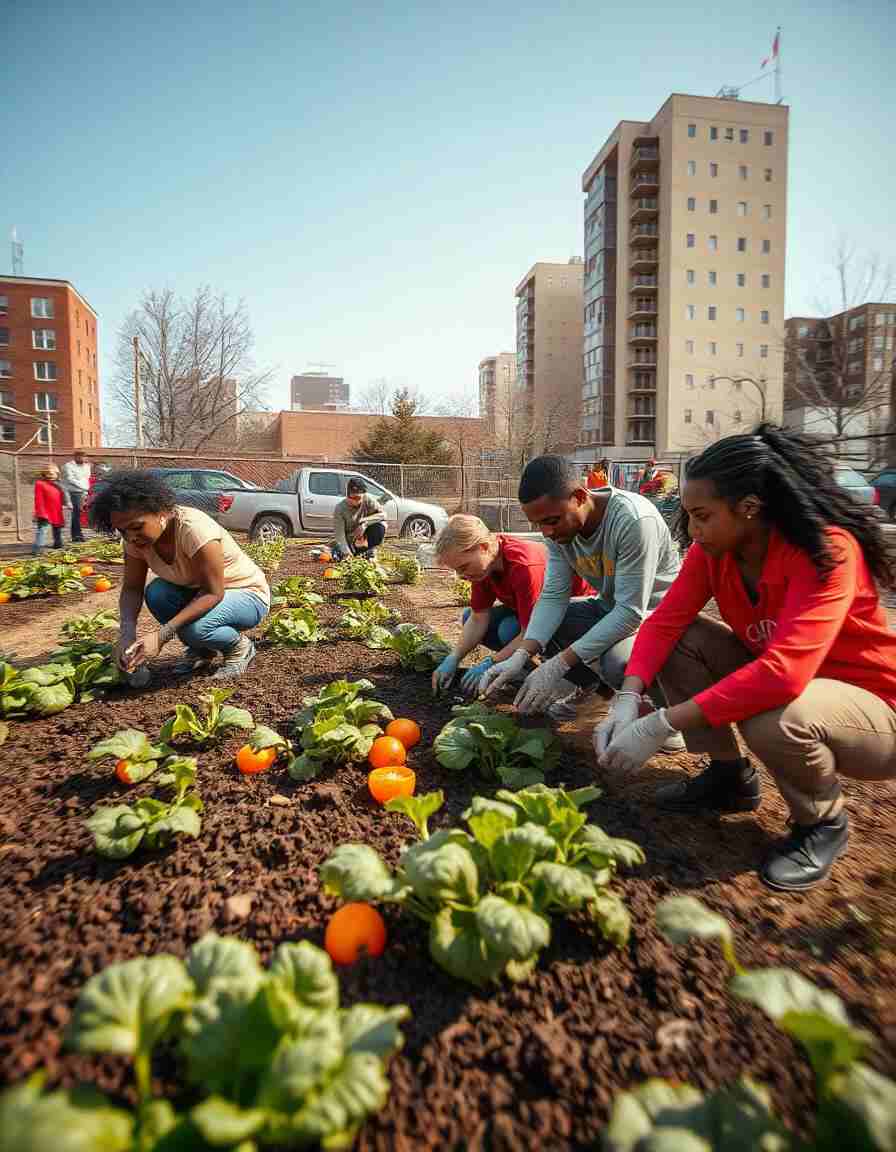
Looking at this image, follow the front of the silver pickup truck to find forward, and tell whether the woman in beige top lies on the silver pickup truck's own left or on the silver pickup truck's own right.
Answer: on the silver pickup truck's own right

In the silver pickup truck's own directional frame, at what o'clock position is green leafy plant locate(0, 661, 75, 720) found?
The green leafy plant is roughly at 3 o'clock from the silver pickup truck.

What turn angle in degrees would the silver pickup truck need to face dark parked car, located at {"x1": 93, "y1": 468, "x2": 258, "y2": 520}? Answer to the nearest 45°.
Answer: approximately 180°

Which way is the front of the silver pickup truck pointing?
to the viewer's right

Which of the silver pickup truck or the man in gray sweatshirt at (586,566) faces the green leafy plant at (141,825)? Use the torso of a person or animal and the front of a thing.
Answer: the man in gray sweatshirt

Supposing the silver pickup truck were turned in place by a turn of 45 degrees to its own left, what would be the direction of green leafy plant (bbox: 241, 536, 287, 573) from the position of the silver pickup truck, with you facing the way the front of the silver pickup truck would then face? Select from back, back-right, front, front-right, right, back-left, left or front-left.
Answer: back-right

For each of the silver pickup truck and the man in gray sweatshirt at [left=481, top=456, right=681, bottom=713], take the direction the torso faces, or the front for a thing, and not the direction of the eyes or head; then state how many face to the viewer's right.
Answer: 1
